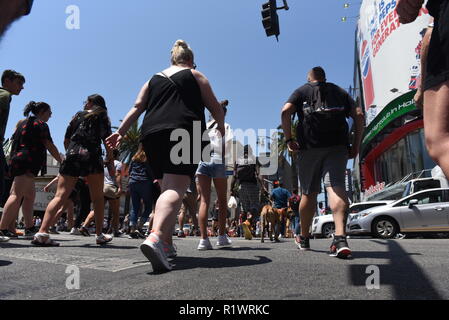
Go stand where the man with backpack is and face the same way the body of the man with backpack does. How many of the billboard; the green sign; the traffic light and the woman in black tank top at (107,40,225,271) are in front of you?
3

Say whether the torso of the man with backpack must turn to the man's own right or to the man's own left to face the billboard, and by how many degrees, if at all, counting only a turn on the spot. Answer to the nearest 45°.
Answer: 0° — they already face it

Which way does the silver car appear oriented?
to the viewer's left

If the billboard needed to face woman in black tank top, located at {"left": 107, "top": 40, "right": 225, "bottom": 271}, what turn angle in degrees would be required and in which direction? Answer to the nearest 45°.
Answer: approximately 45° to its left

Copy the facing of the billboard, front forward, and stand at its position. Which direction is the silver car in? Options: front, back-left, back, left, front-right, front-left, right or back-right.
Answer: front-left

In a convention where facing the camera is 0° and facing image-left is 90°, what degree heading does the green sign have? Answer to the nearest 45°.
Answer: approximately 45°

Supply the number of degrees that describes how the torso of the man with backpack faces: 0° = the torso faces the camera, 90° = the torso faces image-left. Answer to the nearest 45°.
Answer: approximately 180°
